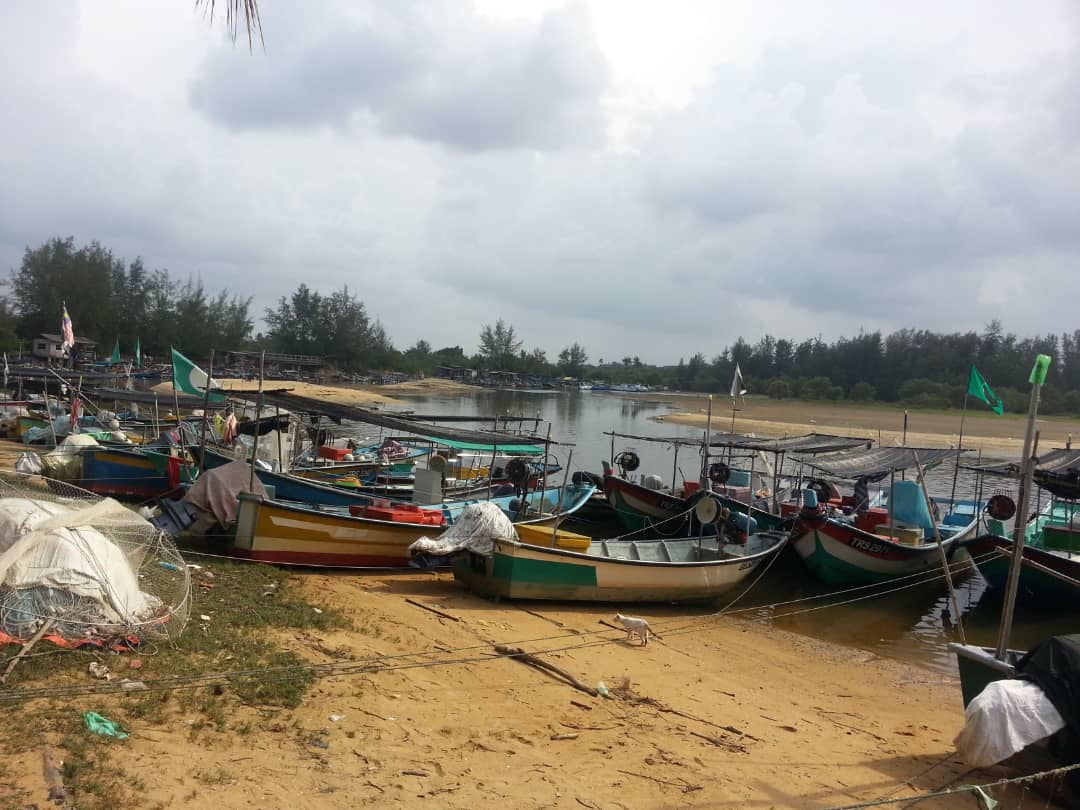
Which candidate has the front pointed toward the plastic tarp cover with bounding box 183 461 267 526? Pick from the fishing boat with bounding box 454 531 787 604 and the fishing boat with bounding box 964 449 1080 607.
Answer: the fishing boat with bounding box 964 449 1080 607

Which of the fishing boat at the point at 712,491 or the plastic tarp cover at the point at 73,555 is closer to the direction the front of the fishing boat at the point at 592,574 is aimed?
the fishing boat

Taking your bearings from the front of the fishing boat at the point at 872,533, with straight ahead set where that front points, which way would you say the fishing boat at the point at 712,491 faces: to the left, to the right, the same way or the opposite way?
the same way

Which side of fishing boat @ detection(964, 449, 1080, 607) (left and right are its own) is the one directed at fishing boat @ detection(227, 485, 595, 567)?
front

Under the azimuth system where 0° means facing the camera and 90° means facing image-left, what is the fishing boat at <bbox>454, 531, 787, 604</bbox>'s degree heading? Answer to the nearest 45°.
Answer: approximately 270°

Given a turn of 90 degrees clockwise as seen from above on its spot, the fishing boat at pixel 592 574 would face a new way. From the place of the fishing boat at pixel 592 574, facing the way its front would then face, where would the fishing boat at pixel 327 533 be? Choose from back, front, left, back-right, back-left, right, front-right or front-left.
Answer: right

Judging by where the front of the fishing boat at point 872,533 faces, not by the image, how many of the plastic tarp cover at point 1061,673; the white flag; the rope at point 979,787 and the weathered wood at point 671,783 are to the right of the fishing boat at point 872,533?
1

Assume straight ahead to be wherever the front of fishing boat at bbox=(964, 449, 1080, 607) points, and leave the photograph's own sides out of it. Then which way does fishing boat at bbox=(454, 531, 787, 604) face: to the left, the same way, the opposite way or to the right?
the opposite way

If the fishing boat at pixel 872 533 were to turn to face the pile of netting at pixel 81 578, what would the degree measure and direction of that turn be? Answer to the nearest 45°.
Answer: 0° — it already faces it

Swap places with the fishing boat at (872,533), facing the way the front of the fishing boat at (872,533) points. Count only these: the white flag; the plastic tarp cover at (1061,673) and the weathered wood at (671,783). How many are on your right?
1

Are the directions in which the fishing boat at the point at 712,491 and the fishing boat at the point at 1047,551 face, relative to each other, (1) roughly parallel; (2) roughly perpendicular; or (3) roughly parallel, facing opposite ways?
roughly parallel

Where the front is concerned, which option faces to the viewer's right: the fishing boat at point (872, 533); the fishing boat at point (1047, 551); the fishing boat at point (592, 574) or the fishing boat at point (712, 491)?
the fishing boat at point (592, 574)

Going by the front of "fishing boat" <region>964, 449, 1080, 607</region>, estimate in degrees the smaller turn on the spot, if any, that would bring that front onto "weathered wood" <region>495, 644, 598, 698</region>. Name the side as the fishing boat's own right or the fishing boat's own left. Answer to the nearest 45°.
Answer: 0° — it already faces it

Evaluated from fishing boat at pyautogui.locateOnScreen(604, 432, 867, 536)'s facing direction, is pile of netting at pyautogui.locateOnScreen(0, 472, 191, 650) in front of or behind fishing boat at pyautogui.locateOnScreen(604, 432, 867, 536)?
in front

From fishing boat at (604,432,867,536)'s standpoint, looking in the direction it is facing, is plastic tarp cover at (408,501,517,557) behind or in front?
in front

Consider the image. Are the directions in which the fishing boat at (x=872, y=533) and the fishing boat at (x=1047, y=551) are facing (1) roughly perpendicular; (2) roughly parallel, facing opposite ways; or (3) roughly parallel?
roughly parallel

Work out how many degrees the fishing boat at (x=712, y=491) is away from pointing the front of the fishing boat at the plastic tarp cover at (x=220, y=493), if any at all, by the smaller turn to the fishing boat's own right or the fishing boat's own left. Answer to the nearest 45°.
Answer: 0° — it already faces it

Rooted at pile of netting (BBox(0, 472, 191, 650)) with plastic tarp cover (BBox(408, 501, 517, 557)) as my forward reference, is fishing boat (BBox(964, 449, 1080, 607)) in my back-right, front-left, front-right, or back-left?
front-right

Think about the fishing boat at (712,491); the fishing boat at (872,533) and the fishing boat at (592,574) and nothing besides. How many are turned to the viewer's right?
1
